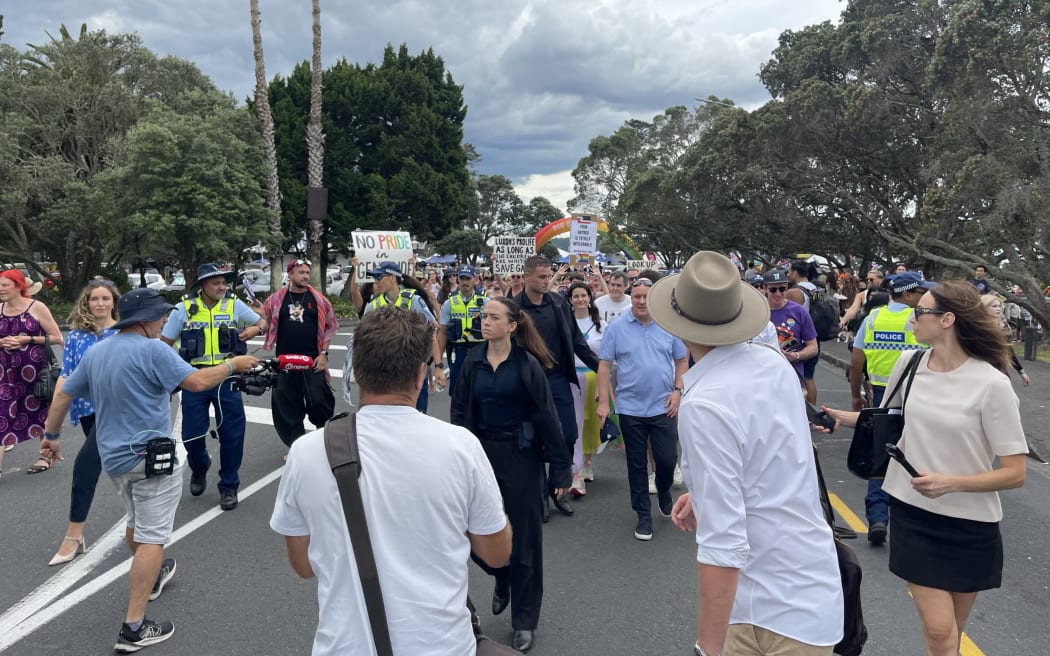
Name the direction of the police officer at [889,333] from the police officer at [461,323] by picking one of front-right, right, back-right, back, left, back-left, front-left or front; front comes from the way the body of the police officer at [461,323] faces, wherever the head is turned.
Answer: front-left

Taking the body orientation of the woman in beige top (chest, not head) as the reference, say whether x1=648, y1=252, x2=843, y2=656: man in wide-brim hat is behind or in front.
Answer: in front

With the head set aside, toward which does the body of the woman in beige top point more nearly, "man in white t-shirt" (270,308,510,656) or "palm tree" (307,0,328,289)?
the man in white t-shirt

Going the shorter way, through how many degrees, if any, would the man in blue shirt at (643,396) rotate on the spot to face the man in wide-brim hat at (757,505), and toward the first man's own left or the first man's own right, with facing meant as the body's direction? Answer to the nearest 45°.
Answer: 0° — they already face them

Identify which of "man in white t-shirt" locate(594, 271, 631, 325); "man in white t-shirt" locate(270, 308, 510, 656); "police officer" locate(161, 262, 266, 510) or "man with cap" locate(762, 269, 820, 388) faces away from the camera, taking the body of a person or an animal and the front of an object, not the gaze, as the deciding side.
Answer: "man in white t-shirt" locate(270, 308, 510, 656)

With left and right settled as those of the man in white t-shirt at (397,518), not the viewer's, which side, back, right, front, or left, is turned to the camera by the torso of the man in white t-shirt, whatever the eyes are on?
back

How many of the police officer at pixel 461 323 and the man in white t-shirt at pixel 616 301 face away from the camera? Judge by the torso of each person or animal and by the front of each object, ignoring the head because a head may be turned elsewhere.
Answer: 0

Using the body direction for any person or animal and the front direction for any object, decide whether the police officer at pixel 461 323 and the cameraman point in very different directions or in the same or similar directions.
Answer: very different directions

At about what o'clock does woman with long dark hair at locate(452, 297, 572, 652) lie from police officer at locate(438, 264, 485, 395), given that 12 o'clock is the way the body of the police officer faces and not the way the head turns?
The woman with long dark hair is roughly at 12 o'clock from the police officer.

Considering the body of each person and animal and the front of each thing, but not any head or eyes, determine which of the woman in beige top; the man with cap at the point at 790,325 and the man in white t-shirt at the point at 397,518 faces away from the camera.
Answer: the man in white t-shirt

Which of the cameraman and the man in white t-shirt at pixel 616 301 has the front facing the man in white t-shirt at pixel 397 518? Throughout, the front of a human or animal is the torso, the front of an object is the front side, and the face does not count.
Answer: the man in white t-shirt at pixel 616 301

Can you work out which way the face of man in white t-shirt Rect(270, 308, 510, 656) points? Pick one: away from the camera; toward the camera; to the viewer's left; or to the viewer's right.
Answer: away from the camera

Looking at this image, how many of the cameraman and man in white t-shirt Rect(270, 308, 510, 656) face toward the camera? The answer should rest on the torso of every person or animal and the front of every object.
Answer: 0

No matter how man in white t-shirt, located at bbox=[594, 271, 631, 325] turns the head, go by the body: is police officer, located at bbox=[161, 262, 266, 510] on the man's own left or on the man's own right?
on the man's own right
